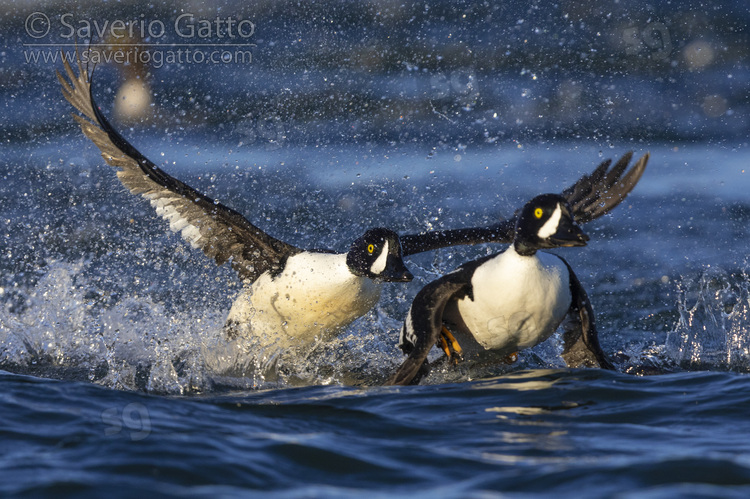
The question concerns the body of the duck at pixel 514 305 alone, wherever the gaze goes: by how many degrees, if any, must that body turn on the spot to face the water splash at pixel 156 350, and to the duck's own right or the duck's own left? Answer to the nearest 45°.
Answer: approximately 135° to the duck's own right

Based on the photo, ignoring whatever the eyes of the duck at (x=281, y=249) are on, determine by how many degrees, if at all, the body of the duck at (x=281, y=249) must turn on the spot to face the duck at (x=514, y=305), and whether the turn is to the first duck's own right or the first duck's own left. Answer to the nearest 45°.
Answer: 0° — it already faces it

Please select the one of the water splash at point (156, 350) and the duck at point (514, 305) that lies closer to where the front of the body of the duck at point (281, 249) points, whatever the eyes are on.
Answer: the duck

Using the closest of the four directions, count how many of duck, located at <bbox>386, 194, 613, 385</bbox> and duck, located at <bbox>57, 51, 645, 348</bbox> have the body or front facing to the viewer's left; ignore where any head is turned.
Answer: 0

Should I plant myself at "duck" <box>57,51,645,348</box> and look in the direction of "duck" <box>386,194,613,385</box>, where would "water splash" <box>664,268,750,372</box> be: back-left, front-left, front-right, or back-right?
front-left

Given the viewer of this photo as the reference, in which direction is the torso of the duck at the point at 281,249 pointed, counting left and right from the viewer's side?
facing the viewer and to the right of the viewer

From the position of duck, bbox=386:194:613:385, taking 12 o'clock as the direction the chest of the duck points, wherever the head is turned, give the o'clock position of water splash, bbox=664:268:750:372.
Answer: The water splash is roughly at 9 o'clock from the duck.
